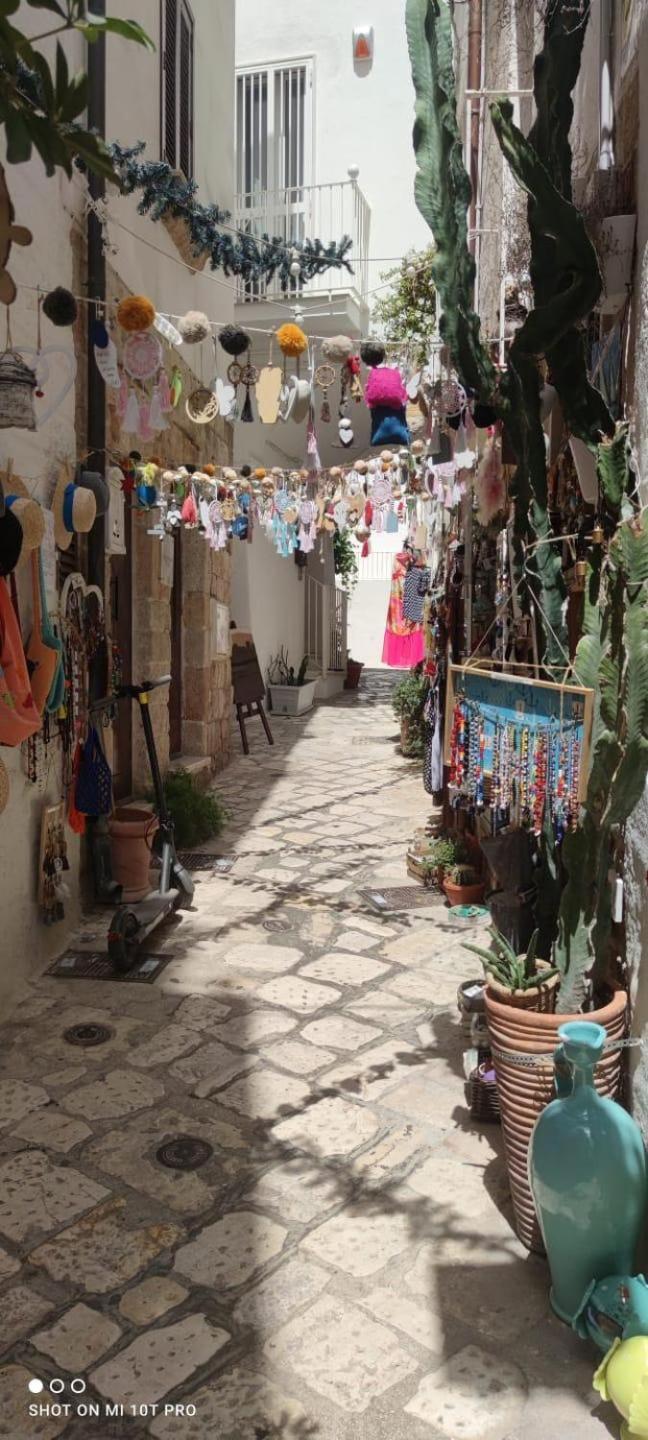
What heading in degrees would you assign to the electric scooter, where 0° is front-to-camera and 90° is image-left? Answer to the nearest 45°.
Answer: approximately 225°

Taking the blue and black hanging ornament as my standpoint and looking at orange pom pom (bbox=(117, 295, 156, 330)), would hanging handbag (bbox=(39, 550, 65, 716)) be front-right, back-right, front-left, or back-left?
front-right

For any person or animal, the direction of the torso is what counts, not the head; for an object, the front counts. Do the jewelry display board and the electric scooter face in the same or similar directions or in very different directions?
very different directions

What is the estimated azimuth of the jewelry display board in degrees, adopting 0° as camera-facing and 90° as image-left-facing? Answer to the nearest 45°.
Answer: approximately 45°
